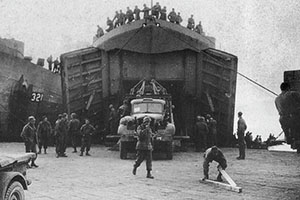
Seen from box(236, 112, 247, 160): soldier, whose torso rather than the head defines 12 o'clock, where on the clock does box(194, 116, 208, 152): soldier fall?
box(194, 116, 208, 152): soldier is roughly at 2 o'clock from box(236, 112, 247, 160): soldier.

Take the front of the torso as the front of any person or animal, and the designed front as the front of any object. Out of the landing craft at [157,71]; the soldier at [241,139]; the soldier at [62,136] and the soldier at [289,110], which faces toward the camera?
the landing craft

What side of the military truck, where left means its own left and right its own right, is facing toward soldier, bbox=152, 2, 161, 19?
back

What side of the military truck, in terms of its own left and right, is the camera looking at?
front

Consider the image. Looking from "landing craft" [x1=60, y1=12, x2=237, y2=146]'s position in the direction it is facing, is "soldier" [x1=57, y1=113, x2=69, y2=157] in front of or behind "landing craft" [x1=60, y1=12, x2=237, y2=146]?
in front

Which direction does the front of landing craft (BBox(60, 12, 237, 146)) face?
toward the camera

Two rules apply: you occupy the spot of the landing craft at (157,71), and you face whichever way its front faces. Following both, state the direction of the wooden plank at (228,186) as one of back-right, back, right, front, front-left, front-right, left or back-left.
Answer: front
